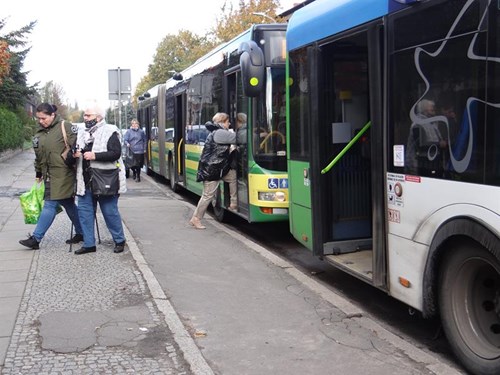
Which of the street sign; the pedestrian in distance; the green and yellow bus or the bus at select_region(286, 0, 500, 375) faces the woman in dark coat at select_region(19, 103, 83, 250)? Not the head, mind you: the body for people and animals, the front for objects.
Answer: the pedestrian in distance

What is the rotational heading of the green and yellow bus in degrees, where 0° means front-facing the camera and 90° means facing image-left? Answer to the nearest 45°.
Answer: approximately 315°

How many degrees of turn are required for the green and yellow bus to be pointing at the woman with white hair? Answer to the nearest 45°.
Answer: approximately 90° to its right

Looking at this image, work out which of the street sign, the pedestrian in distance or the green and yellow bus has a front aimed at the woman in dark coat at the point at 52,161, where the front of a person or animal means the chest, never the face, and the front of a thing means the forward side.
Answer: the pedestrian in distance

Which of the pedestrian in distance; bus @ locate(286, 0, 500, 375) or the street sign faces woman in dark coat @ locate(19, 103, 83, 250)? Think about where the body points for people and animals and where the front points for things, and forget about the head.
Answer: the pedestrian in distance

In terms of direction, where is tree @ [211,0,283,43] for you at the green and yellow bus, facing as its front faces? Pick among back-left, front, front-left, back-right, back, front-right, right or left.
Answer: back-left

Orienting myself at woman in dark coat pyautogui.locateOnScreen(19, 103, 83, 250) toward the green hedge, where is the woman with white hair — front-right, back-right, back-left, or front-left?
back-right

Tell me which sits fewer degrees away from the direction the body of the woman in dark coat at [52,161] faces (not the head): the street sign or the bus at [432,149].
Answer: the bus
